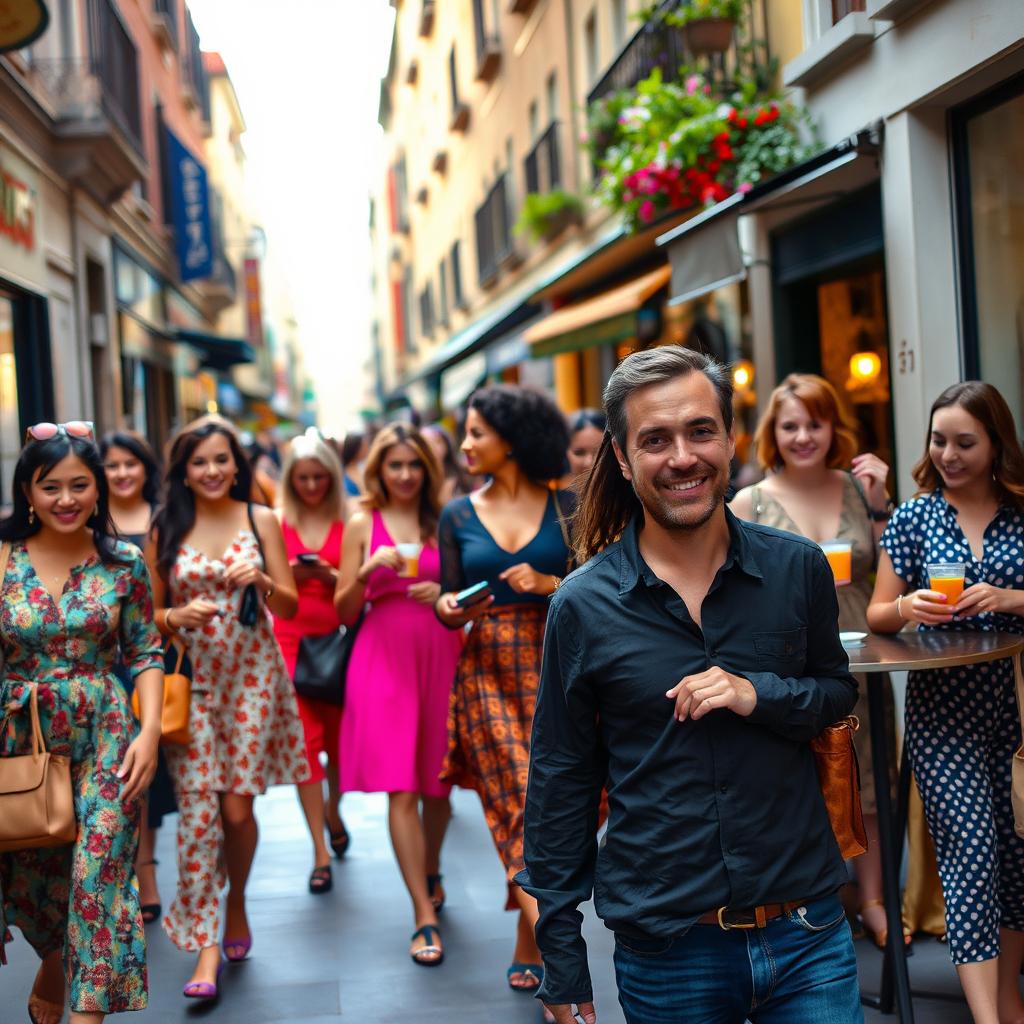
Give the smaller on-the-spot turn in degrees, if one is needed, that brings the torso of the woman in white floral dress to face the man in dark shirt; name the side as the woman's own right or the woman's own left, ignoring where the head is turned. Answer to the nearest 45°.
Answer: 0° — they already face them

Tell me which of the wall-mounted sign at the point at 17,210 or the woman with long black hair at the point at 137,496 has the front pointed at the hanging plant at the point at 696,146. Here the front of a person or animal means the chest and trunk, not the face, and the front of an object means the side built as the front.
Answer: the wall-mounted sign

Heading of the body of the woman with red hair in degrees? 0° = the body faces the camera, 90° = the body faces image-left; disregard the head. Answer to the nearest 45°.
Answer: approximately 0°

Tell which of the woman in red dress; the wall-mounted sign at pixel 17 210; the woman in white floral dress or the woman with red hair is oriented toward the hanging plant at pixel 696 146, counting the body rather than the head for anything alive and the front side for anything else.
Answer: the wall-mounted sign

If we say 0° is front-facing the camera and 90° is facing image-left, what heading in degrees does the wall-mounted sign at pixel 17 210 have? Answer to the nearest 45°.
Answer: approximately 315°

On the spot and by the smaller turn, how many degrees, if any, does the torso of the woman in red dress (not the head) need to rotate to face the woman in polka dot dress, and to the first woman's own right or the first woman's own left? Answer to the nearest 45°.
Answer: approximately 45° to the first woman's own left

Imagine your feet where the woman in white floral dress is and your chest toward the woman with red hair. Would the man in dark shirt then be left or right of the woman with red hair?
right

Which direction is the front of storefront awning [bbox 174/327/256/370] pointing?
to the viewer's right

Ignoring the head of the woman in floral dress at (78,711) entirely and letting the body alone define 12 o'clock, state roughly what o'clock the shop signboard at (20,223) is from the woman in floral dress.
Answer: The shop signboard is roughly at 6 o'clock from the woman in floral dress.

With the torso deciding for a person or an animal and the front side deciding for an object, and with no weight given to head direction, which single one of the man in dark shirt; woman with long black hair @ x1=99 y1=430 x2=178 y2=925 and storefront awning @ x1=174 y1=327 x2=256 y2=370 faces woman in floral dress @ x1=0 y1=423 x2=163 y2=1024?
the woman with long black hair

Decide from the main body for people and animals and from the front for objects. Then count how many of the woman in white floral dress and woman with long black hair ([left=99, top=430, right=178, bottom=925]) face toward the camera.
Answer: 2
